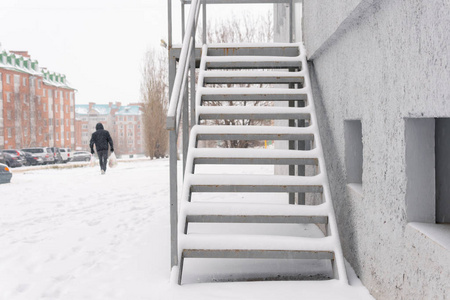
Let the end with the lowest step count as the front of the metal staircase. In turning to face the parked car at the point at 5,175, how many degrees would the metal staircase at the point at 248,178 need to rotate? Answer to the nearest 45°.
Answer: approximately 135° to its right

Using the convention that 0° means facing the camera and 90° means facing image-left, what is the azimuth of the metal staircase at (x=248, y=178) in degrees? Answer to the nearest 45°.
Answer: approximately 0°

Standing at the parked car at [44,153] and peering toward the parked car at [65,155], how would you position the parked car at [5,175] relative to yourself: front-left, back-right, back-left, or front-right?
back-right

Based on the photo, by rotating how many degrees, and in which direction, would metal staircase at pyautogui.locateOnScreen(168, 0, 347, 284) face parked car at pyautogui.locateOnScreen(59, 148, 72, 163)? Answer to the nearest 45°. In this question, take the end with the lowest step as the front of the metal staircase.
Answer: approximately 135° to its right

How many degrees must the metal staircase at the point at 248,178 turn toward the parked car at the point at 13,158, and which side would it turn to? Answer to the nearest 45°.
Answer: approximately 135° to its right

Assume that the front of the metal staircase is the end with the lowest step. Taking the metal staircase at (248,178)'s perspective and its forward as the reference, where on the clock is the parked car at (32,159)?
The parked car is roughly at 5 o'clock from the metal staircase.

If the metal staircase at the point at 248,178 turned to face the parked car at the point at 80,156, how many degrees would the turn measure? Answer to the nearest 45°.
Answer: approximately 135° to its right

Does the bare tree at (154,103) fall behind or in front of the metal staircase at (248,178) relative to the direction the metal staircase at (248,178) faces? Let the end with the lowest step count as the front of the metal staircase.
behind
